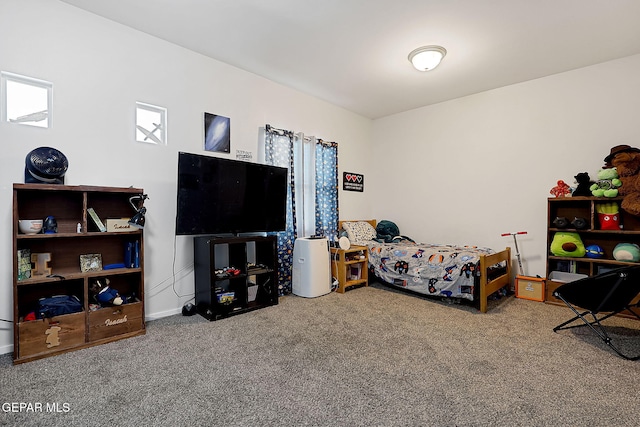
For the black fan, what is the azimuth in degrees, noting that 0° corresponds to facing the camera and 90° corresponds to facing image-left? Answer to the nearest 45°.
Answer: approximately 315°

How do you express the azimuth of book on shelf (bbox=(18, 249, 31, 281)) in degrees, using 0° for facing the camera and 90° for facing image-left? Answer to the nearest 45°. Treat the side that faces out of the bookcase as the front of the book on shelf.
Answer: approximately 0°

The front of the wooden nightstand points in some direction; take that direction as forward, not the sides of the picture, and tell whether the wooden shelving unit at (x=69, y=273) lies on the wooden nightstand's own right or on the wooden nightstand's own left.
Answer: on the wooden nightstand's own right

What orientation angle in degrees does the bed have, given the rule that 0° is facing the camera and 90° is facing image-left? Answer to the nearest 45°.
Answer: approximately 315°

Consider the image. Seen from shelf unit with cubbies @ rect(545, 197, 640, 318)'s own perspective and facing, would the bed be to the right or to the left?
on its right

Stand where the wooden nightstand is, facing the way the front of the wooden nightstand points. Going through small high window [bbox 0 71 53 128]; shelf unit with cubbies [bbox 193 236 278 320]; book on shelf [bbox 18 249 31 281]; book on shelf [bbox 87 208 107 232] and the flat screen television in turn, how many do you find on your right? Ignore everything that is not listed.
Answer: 5

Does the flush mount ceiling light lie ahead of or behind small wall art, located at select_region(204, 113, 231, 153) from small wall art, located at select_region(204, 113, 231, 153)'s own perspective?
ahead

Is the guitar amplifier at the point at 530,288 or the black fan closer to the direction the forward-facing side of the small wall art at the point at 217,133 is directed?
the guitar amplifier

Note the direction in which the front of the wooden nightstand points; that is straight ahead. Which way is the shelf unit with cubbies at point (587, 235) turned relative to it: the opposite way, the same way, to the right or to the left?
to the right

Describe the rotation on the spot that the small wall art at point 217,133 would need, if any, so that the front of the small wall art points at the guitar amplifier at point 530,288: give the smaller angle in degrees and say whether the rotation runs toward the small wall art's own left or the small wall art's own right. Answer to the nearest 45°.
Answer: approximately 45° to the small wall art's own left

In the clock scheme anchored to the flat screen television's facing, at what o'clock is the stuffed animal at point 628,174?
The stuffed animal is roughly at 11 o'clock from the flat screen television.
